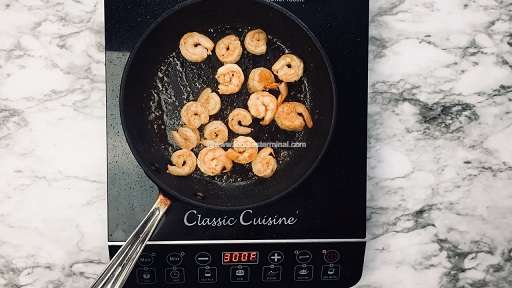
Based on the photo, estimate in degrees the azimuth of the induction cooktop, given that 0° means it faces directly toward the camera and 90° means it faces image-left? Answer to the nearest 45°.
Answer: approximately 0°
